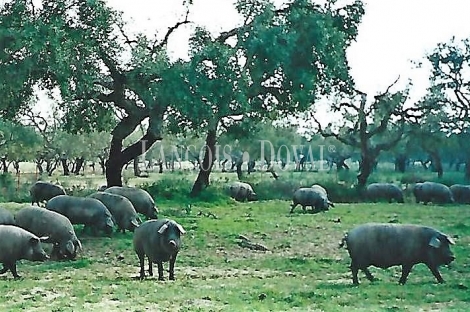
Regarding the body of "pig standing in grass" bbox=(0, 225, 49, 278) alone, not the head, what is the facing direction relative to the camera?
to the viewer's right

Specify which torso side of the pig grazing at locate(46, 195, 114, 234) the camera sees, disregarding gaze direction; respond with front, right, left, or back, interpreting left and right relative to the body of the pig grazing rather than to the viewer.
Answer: right

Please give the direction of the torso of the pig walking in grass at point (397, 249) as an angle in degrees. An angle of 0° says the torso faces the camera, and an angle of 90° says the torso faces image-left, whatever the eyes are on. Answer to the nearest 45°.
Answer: approximately 270°

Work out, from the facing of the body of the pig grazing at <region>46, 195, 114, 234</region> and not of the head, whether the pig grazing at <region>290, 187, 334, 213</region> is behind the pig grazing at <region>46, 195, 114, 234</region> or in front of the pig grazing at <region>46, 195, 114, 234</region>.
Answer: in front

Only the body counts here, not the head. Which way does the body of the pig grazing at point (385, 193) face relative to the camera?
to the viewer's right

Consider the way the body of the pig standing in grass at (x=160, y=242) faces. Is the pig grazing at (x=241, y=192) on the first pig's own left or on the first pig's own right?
on the first pig's own left

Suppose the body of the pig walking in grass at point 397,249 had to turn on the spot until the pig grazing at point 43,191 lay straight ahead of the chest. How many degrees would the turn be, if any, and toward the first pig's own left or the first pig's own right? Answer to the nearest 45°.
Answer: approximately 135° to the first pig's own left
